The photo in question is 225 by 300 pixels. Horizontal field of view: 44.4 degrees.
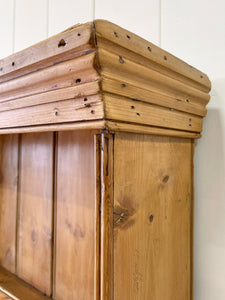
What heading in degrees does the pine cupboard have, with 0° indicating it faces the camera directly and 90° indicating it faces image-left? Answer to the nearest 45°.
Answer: approximately 45°
